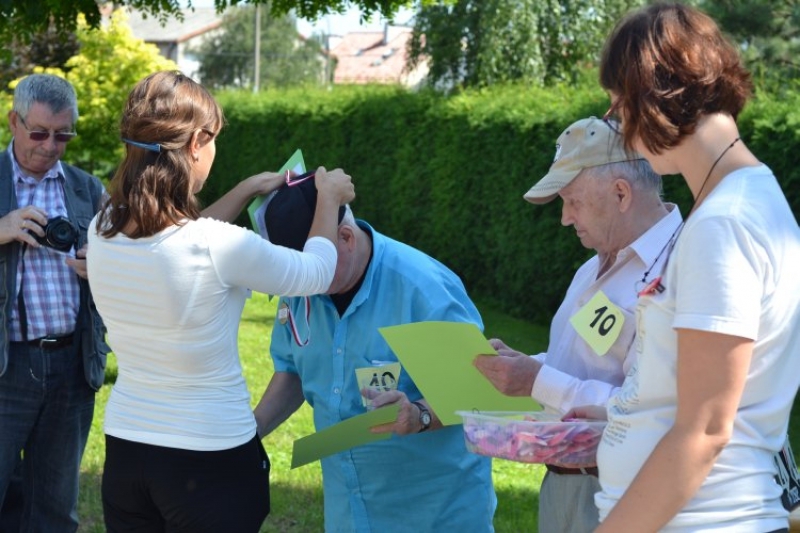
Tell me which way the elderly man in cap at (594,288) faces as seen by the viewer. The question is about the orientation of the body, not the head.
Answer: to the viewer's left

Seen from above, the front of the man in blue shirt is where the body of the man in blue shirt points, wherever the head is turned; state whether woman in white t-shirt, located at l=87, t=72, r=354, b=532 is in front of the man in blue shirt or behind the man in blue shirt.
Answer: in front

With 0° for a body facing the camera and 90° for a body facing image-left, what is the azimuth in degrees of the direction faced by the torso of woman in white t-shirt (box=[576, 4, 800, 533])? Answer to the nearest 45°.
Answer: approximately 90°

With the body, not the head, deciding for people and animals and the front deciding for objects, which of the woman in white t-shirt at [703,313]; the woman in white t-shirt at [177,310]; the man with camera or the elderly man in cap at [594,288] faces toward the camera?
the man with camera

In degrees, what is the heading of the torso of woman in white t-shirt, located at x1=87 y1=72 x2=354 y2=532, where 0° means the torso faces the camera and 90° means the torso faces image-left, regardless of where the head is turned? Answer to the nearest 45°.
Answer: approximately 225°

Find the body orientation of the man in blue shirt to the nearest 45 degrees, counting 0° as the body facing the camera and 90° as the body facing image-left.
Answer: approximately 45°

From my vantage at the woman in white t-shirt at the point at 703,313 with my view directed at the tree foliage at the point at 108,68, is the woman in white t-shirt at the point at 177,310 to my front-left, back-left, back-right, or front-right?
front-left

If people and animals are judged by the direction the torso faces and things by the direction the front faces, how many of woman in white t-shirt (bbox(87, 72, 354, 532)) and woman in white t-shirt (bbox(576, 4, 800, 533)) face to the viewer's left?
1

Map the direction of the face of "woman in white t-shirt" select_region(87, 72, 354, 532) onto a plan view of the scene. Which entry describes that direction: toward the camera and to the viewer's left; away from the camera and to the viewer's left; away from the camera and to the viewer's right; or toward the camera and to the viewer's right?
away from the camera and to the viewer's right

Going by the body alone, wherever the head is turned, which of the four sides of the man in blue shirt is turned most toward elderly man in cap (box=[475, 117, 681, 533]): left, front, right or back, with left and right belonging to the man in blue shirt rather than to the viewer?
left

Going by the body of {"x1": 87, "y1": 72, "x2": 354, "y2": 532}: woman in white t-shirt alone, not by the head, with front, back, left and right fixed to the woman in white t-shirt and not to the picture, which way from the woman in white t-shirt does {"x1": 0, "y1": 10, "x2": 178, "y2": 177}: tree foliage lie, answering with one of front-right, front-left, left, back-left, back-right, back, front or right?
front-left

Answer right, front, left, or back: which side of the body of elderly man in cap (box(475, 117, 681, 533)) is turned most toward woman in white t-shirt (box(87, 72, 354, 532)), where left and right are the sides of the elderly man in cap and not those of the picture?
front

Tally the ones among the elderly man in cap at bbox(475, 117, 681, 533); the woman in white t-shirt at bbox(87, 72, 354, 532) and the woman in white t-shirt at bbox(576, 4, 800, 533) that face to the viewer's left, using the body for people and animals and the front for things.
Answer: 2

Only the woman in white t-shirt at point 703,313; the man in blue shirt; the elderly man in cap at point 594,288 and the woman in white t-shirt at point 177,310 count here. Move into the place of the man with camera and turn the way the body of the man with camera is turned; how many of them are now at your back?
0

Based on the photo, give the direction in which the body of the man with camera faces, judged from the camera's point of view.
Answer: toward the camera

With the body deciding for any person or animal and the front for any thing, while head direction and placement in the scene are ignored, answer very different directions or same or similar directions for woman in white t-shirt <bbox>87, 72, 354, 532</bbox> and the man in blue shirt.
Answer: very different directions
